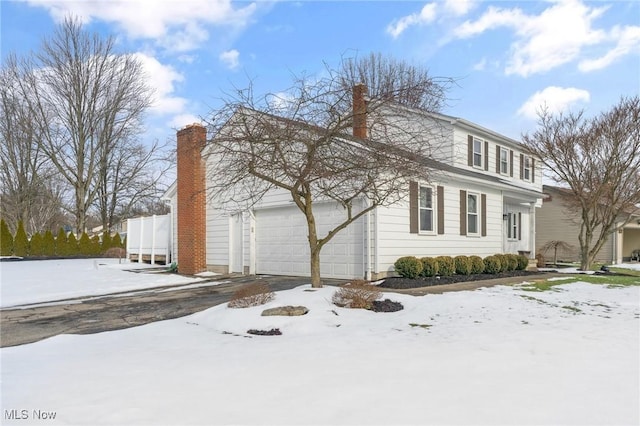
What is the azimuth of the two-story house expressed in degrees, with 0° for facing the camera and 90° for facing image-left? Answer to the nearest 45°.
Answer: approximately 315°

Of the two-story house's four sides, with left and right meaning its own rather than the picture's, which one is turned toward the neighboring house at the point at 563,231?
left

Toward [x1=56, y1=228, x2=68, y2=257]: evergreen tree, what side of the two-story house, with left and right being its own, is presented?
back

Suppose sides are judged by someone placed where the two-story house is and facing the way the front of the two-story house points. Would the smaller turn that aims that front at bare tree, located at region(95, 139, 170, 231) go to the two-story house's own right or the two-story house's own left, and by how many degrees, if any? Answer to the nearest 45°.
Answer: approximately 180°

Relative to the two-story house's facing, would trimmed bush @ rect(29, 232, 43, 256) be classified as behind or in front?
behind
